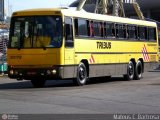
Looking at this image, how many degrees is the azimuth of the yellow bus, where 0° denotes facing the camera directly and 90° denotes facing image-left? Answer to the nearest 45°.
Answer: approximately 45°
